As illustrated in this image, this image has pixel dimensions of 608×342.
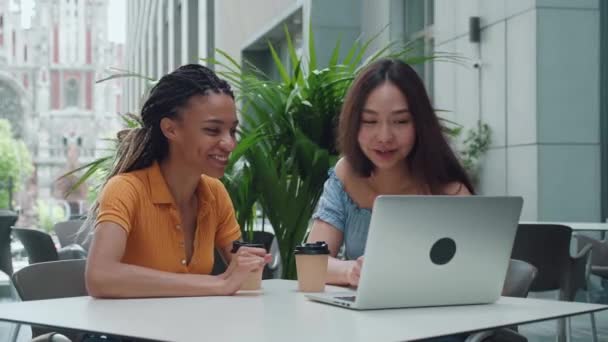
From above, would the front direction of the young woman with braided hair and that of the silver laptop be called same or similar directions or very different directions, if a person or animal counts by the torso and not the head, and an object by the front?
very different directions

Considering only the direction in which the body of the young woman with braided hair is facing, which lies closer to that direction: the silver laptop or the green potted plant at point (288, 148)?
the silver laptop

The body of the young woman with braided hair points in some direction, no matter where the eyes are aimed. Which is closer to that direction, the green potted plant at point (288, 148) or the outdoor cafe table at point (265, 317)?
the outdoor cafe table

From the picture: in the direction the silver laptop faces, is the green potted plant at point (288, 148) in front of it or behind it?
in front

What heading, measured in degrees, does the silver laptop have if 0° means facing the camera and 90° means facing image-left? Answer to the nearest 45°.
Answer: approximately 135°

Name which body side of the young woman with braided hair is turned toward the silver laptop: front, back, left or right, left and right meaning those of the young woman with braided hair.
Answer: front

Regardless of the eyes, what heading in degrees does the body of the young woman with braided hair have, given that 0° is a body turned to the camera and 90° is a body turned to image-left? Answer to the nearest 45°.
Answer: approximately 315°

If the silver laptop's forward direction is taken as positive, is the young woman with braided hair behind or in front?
in front
